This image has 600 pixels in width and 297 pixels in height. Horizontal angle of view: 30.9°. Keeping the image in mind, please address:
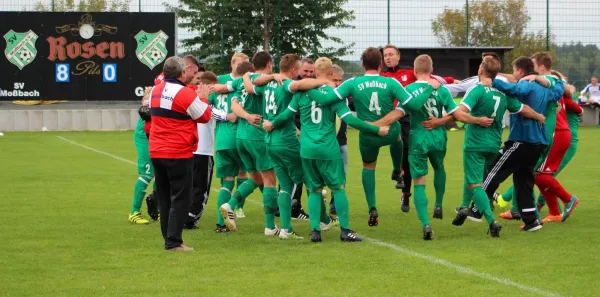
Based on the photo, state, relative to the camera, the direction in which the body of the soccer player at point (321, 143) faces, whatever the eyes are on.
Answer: away from the camera

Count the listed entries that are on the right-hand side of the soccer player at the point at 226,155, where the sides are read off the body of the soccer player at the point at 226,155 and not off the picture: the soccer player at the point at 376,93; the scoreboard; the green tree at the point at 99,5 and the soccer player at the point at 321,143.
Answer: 2

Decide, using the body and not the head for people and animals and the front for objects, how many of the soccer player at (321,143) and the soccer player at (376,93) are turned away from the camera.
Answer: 2

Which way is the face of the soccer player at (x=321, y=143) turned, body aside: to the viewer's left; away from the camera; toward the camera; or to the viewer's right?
away from the camera

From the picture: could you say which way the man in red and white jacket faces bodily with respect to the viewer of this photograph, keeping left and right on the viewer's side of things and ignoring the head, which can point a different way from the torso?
facing away from the viewer and to the right of the viewer

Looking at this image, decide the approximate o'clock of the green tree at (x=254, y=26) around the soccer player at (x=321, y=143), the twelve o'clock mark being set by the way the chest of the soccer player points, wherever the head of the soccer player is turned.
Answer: The green tree is roughly at 12 o'clock from the soccer player.

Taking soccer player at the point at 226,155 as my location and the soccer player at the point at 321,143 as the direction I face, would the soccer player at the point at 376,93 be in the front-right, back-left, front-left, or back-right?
front-left

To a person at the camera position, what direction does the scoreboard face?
facing the viewer

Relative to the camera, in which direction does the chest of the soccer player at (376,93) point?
away from the camera

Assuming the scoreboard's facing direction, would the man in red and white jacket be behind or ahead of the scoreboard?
ahead

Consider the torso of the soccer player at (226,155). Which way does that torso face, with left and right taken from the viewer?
facing away from the viewer and to the right of the viewer

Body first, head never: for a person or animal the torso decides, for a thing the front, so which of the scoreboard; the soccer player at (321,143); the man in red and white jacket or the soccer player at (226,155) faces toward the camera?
the scoreboard

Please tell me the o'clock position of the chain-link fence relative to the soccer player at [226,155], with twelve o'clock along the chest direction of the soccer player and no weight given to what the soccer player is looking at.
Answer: The chain-link fence is roughly at 11 o'clock from the soccer player.

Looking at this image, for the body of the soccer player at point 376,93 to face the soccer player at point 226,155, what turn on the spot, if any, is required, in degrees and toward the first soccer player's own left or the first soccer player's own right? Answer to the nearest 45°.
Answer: approximately 45° to the first soccer player's own left
